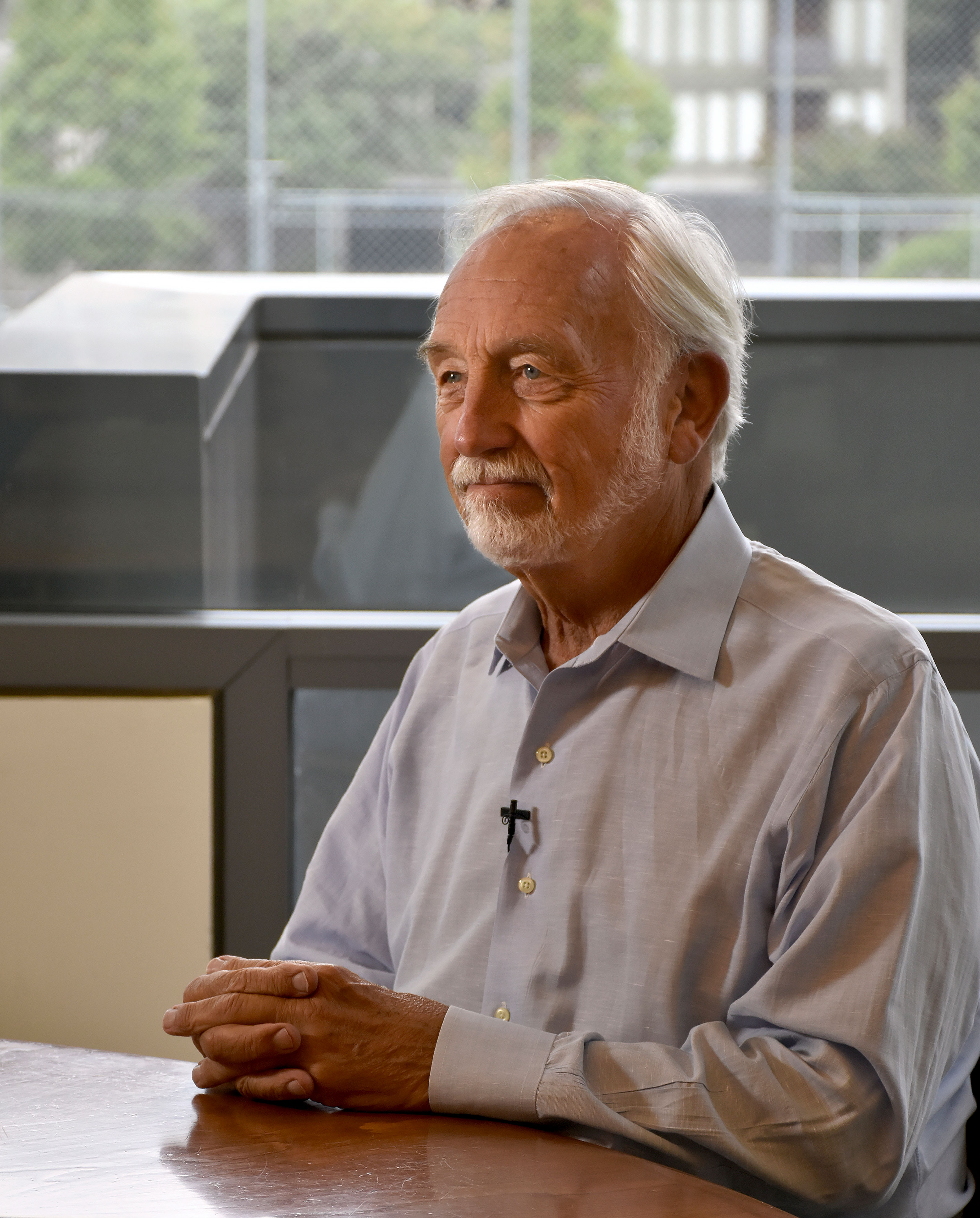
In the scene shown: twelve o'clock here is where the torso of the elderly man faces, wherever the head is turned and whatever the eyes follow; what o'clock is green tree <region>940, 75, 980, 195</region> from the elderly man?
The green tree is roughly at 5 o'clock from the elderly man.

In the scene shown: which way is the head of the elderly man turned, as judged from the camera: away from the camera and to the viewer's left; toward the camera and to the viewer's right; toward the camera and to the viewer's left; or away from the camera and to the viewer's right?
toward the camera and to the viewer's left

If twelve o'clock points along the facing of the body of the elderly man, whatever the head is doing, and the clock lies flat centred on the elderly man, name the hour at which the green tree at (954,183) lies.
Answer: The green tree is roughly at 5 o'clock from the elderly man.

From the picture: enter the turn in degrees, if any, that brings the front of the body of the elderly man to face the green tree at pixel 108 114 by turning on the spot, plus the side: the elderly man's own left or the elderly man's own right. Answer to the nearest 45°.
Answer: approximately 135° to the elderly man's own right

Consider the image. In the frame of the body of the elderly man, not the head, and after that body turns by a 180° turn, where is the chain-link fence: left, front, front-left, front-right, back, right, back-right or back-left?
front-left

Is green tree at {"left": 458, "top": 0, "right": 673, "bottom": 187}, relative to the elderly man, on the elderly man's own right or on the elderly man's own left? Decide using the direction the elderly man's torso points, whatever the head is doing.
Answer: on the elderly man's own right

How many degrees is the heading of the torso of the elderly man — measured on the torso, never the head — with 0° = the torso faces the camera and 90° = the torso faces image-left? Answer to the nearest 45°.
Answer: approximately 45°
